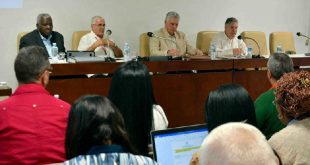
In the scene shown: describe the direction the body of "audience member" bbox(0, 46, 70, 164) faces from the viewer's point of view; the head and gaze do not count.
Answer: away from the camera

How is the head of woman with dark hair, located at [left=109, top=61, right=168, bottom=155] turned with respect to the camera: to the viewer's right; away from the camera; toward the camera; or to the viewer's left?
away from the camera

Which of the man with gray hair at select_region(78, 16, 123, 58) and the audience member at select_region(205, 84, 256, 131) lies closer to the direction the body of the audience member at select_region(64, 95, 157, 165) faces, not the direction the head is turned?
the man with gray hair

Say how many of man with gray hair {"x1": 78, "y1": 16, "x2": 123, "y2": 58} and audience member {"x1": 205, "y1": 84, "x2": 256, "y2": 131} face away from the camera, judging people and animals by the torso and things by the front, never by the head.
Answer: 1

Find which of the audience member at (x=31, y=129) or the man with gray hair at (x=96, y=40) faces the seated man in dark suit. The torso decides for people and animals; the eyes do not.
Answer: the audience member

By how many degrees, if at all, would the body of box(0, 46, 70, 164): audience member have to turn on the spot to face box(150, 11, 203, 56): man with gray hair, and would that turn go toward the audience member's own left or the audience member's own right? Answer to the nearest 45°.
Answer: approximately 45° to the audience member's own right

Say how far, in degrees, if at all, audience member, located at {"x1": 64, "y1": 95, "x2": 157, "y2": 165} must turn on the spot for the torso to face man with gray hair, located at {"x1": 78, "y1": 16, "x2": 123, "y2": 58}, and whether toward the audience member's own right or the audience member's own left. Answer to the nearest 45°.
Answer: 0° — they already face them

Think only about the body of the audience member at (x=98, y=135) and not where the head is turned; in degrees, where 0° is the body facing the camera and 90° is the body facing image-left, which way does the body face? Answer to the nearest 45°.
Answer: approximately 180°

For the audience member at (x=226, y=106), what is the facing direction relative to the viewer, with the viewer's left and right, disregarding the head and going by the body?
facing away from the viewer

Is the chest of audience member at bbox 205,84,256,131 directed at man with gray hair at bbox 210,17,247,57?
yes

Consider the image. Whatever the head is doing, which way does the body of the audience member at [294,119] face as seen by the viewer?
away from the camera

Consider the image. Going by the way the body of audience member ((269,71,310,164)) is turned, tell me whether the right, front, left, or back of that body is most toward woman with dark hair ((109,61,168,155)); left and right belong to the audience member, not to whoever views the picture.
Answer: left

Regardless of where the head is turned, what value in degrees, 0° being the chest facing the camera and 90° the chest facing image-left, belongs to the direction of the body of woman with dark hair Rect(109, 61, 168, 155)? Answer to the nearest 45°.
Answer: approximately 180°
